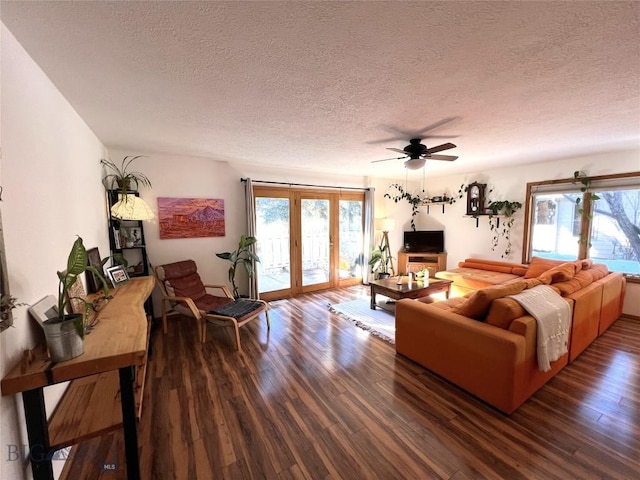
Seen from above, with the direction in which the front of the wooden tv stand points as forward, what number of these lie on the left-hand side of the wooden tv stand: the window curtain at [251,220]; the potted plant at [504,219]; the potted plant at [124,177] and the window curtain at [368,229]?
1

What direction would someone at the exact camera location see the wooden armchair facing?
facing the viewer and to the right of the viewer

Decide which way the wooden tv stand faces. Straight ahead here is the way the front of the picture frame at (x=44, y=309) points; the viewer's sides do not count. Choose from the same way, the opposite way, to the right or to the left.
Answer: to the right

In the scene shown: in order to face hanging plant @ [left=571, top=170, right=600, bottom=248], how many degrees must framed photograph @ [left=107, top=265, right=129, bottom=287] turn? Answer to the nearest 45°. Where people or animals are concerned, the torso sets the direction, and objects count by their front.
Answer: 0° — it already faces it

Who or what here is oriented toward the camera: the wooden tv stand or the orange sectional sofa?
the wooden tv stand

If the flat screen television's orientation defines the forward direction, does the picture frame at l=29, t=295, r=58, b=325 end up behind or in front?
in front

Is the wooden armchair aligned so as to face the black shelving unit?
no

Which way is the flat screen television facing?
toward the camera

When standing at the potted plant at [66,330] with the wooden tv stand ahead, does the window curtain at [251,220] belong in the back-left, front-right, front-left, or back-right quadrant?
front-left

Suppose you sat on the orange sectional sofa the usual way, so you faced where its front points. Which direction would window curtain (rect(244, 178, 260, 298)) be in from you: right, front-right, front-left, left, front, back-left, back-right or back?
front-left

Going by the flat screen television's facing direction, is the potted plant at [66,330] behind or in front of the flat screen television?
in front

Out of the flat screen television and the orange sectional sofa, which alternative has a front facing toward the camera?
the flat screen television

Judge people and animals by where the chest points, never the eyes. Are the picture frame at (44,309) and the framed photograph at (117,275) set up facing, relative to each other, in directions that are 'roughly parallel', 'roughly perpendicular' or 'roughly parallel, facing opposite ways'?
roughly parallel

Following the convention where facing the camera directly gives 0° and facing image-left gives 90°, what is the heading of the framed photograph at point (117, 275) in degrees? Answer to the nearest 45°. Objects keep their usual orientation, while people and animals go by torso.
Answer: approximately 315°

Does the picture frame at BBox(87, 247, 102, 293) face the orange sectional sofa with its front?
yes

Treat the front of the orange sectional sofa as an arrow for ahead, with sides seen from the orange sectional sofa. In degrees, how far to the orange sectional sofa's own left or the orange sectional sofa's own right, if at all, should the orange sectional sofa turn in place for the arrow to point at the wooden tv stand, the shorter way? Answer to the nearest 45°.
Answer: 0° — it already faces it

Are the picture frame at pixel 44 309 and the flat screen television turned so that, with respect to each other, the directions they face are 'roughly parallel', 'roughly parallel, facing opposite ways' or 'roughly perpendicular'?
roughly perpendicular

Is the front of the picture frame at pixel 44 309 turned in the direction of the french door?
no
